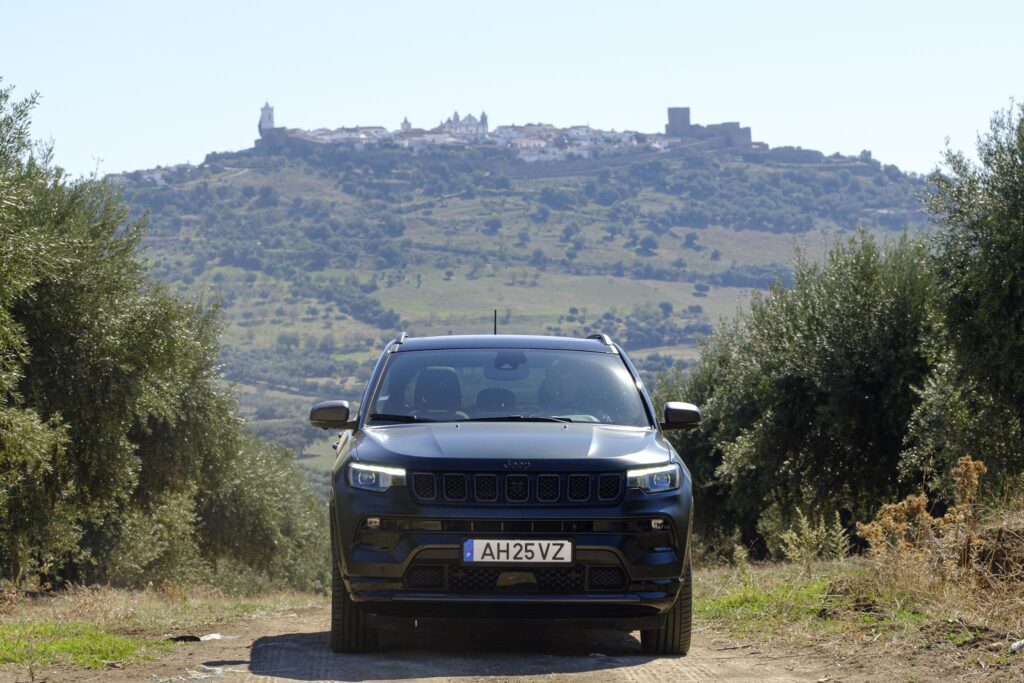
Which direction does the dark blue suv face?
toward the camera
